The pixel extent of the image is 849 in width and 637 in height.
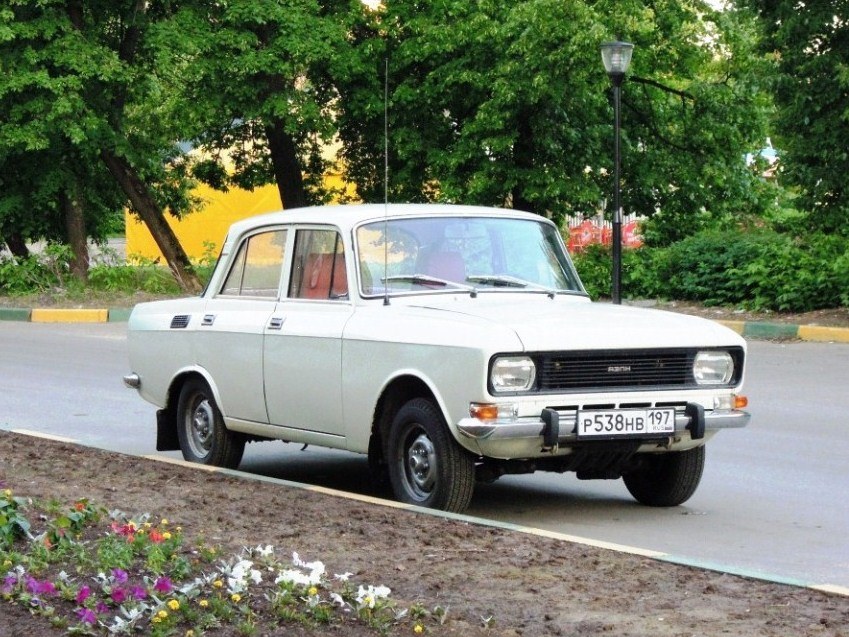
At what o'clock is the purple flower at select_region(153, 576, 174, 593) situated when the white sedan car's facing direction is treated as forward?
The purple flower is roughly at 2 o'clock from the white sedan car.

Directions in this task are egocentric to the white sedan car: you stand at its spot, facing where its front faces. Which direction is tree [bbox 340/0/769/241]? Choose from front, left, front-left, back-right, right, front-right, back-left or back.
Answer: back-left

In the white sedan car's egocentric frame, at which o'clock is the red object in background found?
The red object in background is roughly at 8 o'clock from the white sedan car.

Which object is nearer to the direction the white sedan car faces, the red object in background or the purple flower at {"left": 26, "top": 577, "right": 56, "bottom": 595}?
the purple flower

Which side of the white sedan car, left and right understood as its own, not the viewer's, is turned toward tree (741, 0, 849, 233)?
left

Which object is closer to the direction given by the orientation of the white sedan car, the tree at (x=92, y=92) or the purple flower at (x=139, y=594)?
the purple flower

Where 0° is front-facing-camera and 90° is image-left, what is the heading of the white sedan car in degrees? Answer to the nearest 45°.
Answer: approximately 315°

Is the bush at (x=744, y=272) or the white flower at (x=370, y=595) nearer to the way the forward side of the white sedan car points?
the white flower

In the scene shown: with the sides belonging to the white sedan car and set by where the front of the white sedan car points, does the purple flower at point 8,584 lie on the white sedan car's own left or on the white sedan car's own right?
on the white sedan car's own right

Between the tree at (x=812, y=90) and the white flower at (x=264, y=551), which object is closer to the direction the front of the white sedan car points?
the white flower

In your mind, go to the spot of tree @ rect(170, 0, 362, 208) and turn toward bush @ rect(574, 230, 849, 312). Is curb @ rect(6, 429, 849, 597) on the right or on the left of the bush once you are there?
right

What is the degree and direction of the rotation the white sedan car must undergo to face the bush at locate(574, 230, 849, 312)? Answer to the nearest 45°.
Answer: approximately 135° to its left

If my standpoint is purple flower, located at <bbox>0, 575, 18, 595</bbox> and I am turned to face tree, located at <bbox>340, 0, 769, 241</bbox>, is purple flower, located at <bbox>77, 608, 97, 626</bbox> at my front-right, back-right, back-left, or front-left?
back-right

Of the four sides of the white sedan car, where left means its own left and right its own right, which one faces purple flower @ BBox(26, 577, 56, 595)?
right
